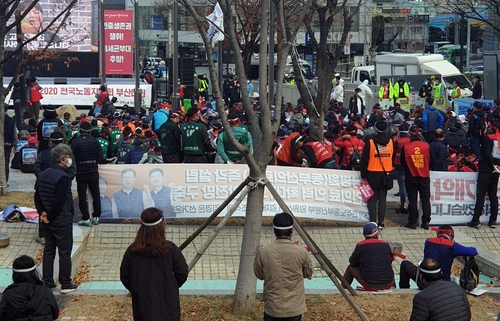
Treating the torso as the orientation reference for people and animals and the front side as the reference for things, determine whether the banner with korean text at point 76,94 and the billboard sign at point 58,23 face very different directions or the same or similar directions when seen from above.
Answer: same or similar directions

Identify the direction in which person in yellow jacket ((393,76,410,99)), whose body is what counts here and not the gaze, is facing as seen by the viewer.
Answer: toward the camera

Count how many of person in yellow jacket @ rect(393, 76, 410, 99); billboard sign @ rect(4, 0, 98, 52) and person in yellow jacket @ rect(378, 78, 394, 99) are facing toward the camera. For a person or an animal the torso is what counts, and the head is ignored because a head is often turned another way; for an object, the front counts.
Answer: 3

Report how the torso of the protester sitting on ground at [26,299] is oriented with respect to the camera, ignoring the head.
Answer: away from the camera

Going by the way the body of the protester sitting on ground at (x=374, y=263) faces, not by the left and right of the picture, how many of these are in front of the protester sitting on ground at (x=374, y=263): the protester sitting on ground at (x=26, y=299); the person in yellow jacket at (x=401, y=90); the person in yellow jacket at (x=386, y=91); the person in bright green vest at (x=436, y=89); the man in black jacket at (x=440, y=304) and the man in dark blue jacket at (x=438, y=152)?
4

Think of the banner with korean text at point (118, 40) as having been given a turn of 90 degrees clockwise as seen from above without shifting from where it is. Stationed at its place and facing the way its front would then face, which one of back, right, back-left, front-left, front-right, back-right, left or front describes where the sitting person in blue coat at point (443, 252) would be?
left

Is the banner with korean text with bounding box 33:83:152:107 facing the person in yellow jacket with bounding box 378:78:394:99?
no

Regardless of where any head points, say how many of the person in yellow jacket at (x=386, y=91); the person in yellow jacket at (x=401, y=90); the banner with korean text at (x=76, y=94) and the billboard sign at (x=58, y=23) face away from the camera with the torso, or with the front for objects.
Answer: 0

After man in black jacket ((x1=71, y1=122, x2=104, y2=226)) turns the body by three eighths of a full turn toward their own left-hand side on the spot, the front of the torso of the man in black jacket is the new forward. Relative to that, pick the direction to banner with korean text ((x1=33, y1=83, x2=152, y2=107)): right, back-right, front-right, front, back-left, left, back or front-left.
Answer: back-right

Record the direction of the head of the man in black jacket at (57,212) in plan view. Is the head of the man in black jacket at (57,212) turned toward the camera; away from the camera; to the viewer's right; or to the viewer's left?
to the viewer's right

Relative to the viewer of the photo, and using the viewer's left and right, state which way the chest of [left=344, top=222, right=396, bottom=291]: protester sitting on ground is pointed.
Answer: facing away from the viewer

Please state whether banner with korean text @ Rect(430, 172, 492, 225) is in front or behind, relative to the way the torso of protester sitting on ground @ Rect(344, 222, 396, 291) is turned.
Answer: in front

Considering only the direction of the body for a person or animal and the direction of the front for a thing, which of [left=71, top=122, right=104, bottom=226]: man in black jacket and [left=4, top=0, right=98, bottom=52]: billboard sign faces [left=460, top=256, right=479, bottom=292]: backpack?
the billboard sign

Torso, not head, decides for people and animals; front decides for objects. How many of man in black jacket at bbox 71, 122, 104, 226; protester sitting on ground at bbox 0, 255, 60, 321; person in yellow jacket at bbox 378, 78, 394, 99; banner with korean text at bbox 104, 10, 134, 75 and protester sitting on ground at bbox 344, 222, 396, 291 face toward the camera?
2

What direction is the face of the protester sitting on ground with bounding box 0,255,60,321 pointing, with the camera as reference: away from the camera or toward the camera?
away from the camera

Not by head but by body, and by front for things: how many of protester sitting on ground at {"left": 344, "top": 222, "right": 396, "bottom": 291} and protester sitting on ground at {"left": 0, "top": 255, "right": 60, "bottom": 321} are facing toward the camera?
0

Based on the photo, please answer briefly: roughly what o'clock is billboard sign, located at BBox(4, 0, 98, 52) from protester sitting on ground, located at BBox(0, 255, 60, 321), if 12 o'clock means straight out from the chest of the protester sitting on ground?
The billboard sign is roughly at 12 o'clock from the protester sitting on ground.

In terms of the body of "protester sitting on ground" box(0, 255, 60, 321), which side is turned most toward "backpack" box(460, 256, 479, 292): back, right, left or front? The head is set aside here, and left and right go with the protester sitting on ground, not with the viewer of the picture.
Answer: right

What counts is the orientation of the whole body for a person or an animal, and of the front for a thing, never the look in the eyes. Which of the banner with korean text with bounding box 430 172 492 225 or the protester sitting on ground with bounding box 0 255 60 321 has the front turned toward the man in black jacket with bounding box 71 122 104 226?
the protester sitting on ground
